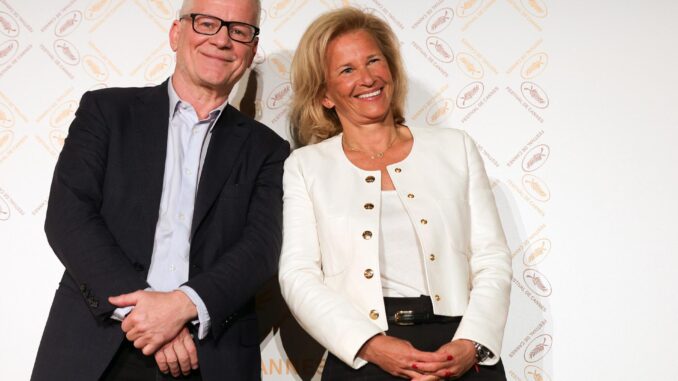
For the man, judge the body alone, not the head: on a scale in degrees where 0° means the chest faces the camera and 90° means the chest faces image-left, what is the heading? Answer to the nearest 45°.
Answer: approximately 0°

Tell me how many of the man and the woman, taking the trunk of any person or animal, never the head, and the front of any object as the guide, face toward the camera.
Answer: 2

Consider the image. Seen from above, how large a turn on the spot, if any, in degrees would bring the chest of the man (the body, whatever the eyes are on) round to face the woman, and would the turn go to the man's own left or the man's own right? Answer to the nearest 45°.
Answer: approximately 90° to the man's own left

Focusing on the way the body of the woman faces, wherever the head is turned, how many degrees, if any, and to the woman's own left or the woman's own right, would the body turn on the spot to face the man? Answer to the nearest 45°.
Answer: approximately 45° to the woman's own right
